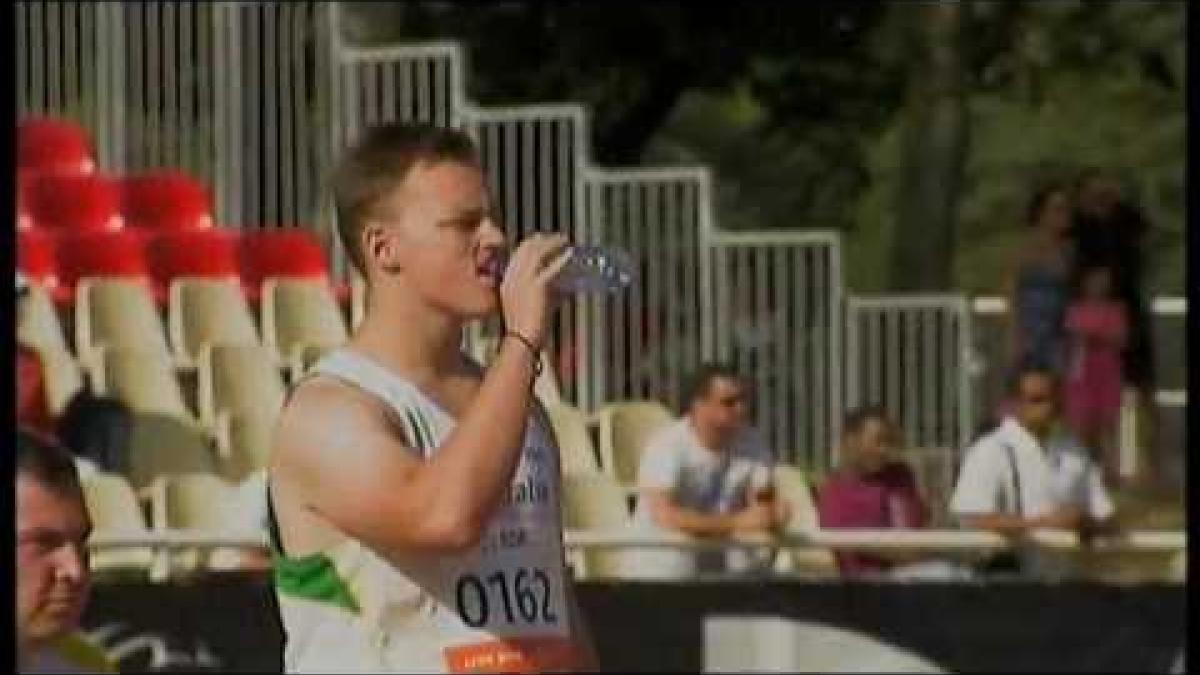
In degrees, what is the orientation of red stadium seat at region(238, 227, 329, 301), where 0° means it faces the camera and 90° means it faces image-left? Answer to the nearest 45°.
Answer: approximately 315°

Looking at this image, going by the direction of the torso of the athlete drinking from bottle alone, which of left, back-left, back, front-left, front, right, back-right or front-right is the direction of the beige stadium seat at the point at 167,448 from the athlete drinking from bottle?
back-left

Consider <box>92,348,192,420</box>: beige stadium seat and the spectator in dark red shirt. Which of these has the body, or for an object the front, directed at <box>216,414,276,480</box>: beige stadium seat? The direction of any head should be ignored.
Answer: <box>92,348,192,420</box>: beige stadium seat

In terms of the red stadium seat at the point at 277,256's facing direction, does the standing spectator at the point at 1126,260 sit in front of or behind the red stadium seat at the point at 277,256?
in front

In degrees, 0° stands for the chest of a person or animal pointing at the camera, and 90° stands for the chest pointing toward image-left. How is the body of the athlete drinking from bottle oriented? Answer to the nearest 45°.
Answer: approximately 315°

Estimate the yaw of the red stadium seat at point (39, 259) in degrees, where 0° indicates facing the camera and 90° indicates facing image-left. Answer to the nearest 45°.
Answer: approximately 315°

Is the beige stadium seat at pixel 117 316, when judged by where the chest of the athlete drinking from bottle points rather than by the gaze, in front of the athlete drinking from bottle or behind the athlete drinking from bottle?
behind
